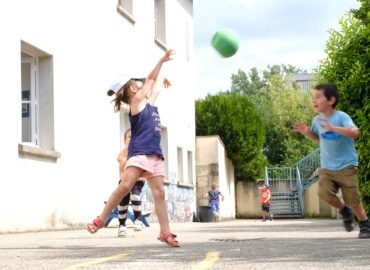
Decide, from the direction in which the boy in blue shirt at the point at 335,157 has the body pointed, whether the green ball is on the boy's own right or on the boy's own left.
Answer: on the boy's own right

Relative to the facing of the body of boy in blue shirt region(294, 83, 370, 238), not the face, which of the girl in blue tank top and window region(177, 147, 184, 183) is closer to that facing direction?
the girl in blue tank top

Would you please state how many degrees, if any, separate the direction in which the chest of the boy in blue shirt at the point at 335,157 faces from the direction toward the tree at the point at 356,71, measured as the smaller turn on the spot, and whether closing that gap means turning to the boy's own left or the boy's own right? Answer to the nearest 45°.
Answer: approximately 135° to the boy's own right

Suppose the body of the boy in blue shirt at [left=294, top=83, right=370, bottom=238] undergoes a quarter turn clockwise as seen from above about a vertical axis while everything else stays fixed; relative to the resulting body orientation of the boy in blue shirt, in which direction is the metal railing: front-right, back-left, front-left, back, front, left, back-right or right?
front-right

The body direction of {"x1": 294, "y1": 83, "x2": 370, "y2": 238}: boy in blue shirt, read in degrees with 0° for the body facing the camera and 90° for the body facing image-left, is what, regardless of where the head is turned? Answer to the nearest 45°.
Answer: approximately 45°

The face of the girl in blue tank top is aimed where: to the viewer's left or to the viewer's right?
to the viewer's right

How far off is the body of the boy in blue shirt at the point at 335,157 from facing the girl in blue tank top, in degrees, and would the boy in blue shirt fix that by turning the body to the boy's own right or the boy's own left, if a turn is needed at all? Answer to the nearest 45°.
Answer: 0° — they already face them

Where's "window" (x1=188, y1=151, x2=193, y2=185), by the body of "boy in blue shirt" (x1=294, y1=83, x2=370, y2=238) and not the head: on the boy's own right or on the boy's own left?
on the boy's own right
